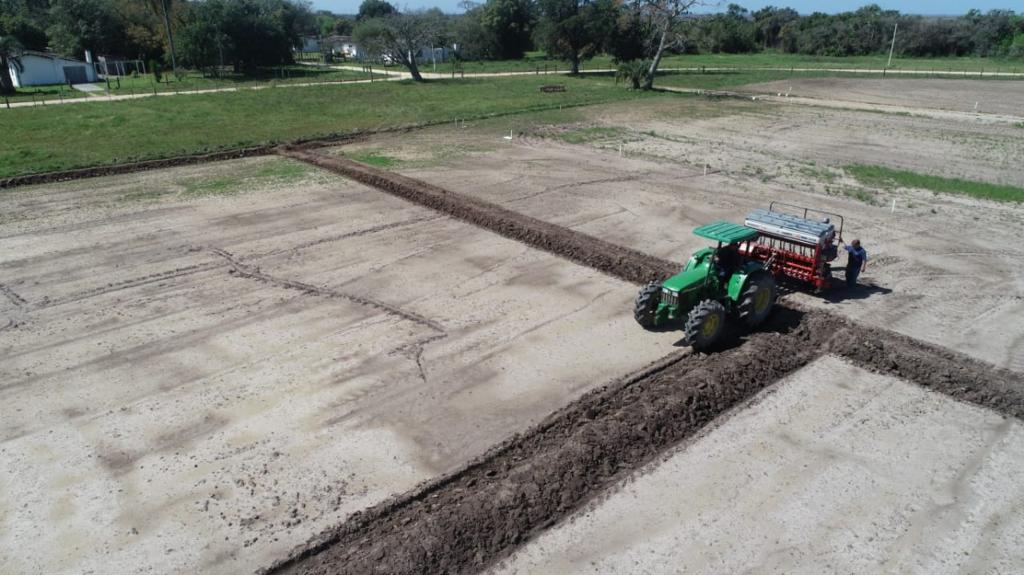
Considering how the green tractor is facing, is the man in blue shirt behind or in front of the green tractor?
behind

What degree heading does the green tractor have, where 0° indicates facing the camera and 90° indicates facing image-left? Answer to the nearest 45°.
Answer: approximately 45°
